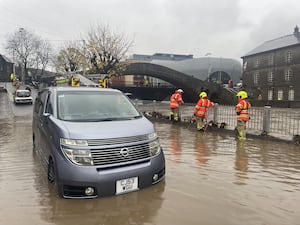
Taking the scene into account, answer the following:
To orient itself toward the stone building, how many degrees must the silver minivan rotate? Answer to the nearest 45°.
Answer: approximately 90° to its left

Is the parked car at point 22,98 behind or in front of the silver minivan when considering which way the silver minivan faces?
behind

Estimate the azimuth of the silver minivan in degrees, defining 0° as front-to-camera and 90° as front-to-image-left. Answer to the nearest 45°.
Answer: approximately 315°

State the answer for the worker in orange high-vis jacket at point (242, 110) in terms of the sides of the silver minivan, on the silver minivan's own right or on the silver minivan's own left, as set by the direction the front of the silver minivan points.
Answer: on the silver minivan's own left

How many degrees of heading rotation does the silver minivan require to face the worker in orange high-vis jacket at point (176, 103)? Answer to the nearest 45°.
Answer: approximately 135° to its left

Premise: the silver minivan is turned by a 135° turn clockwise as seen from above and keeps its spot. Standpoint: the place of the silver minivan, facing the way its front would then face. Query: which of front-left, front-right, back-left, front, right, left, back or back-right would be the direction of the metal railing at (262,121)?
back-right
